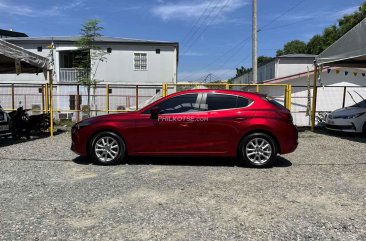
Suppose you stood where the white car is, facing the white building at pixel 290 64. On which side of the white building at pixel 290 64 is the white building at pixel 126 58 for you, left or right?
left

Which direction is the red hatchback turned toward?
to the viewer's left

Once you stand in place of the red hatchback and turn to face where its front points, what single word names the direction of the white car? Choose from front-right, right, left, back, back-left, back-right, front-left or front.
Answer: back-right

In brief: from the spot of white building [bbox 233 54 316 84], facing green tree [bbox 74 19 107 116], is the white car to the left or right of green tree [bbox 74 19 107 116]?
left

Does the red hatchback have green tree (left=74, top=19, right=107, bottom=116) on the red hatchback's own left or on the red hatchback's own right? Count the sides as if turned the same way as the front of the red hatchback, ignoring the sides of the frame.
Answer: on the red hatchback's own right

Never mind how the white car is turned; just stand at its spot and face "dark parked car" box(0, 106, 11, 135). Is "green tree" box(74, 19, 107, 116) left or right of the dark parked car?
right

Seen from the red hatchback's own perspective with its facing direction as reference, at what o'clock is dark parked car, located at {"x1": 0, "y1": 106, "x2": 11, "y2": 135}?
The dark parked car is roughly at 1 o'clock from the red hatchback.

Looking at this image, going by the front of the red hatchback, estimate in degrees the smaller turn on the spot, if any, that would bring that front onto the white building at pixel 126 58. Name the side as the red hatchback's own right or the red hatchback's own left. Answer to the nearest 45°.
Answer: approximately 90° to the red hatchback's own right

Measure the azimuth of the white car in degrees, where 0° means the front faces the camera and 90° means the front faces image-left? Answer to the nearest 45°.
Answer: approximately 45°
